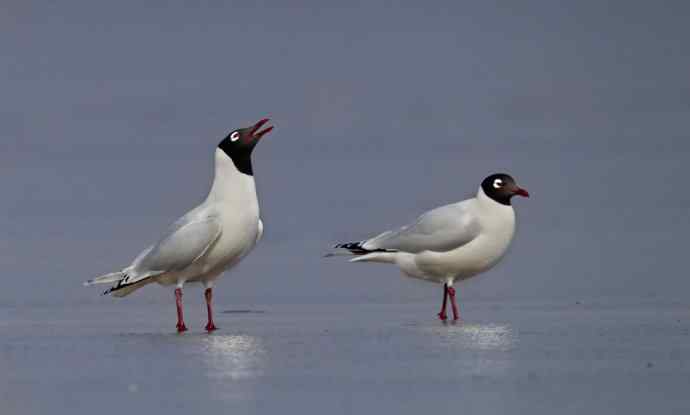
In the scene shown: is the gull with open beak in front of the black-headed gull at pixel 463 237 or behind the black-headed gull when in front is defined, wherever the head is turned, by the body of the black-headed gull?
behind

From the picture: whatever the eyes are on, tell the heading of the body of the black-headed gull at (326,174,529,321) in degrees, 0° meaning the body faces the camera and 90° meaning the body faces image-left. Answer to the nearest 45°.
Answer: approximately 270°
